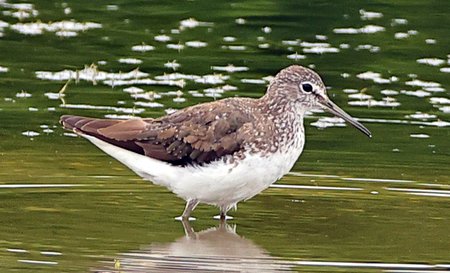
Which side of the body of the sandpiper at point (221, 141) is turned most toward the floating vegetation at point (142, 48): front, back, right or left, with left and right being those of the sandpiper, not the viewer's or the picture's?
left

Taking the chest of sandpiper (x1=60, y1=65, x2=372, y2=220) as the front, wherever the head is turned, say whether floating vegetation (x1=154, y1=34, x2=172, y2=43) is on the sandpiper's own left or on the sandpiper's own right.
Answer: on the sandpiper's own left

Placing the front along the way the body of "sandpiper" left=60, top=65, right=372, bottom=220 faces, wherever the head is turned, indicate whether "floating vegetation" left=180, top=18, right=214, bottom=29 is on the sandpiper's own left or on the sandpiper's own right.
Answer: on the sandpiper's own left

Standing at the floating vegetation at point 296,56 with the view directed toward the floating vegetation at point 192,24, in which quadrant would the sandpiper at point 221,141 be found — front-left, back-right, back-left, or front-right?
back-left

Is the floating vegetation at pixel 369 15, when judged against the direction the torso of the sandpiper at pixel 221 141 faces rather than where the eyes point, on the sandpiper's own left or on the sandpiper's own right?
on the sandpiper's own left

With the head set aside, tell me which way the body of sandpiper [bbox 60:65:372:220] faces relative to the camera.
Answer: to the viewer's right

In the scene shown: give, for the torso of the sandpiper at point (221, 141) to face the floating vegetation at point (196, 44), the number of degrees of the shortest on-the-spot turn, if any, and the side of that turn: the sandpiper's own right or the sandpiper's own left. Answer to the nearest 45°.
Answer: approximately 90° to the sandpiper's own left
